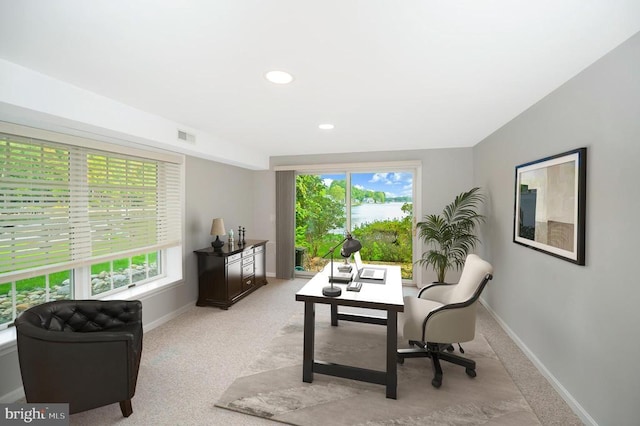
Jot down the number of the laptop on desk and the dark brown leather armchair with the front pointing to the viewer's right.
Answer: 2

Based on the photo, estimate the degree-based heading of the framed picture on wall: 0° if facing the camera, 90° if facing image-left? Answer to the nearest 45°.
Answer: approximately 45°

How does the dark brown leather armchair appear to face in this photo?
to the viewer's right

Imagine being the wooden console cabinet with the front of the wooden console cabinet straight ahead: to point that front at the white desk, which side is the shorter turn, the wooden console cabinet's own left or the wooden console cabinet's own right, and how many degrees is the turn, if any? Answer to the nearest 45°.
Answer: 0° — it already faces it

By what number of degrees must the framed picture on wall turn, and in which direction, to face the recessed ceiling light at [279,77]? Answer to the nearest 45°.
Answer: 0° — it already faces it

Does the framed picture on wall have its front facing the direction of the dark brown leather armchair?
yes

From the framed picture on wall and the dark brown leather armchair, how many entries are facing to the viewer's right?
1

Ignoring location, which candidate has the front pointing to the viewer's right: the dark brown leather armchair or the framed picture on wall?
the dark brown leather armchair

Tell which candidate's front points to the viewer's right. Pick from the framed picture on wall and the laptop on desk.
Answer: the laptop on desk

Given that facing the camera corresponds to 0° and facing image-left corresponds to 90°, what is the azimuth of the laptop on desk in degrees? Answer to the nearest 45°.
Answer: approximately 270°

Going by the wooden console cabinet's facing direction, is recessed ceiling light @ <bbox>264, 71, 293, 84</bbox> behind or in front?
in front

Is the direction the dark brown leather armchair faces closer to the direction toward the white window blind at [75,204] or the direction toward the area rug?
the area rug

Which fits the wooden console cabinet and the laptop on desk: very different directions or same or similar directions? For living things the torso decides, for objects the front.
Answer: same or similar directions

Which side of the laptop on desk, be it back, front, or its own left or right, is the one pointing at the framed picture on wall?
front

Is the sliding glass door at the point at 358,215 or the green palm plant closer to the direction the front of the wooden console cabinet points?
the green palm plant

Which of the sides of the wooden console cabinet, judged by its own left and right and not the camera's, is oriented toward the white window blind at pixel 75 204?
right

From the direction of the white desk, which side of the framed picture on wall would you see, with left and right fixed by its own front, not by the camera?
front

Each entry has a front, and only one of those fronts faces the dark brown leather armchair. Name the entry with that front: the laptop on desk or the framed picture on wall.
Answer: the framed picture on wall

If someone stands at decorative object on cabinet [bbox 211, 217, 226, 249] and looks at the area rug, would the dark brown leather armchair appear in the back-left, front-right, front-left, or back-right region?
front-right
